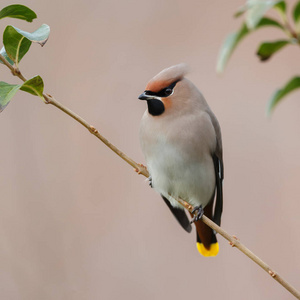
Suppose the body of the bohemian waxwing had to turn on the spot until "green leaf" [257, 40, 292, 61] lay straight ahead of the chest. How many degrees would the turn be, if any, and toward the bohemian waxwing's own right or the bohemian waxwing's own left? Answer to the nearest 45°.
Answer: approximately 135° to the bohemian waxwing's own left

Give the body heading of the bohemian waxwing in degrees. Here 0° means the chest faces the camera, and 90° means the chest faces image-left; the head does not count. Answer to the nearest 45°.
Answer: approximately 45°
